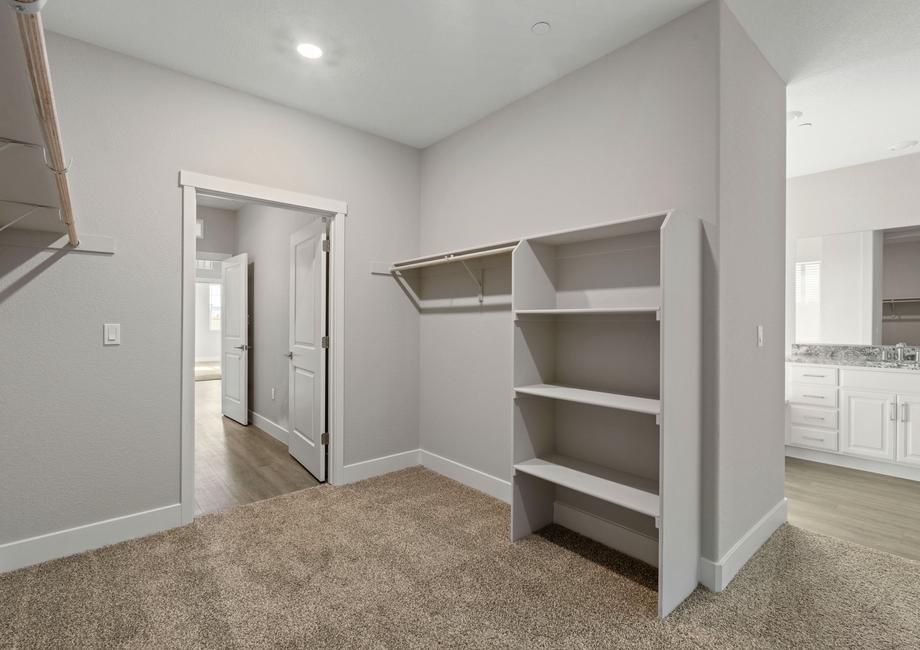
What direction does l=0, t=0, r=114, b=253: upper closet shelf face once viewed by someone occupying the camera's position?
facing to the right of the viewer

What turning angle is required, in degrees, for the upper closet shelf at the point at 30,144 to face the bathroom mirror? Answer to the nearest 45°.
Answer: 0° — it already faces it

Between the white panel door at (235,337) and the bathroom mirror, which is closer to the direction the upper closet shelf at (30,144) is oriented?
the bathroom mirror

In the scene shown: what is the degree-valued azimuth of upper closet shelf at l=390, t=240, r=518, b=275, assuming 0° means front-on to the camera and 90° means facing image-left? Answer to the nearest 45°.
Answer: approximately 45°

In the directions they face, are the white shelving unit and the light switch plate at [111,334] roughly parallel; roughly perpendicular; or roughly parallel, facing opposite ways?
roughly perpendicular

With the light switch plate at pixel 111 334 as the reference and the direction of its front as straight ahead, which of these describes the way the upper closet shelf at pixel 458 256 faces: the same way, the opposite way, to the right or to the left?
to the right

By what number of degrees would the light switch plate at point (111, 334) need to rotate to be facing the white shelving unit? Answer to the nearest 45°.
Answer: approximately 45° to its left

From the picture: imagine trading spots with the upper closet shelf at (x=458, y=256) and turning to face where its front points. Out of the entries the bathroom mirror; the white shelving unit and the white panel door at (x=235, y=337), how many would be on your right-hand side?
1

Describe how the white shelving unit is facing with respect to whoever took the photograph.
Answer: facing the viewer and to the left of the viewer

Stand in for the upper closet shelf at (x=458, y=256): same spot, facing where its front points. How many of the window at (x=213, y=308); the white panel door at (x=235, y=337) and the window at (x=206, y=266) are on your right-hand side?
3

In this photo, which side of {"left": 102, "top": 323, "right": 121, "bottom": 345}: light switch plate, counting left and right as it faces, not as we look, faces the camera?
front

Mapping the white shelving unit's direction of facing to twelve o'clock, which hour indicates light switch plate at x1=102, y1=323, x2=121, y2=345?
The light switch plate is roughly at 1 o'clock from the white shelving unit.

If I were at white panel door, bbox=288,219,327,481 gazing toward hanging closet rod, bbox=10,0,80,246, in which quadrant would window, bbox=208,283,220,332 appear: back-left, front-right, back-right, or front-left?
back-right
